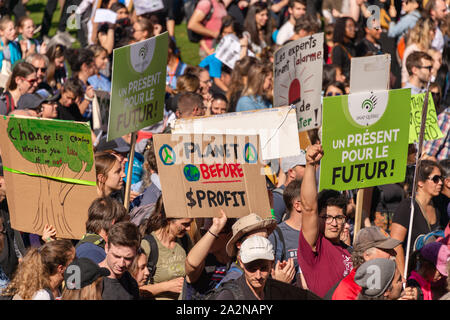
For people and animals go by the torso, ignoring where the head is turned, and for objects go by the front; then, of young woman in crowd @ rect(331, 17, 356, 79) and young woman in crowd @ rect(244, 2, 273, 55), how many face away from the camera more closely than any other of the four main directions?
0

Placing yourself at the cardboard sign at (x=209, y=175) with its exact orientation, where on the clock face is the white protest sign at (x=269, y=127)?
The white protest sign is roughly at 7 o'clock from the cardboard sign.

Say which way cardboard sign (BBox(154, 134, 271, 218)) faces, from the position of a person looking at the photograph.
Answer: facing the viewer

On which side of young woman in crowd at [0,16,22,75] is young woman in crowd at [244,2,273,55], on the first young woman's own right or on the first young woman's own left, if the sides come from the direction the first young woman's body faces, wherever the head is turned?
on the first young woman's own left

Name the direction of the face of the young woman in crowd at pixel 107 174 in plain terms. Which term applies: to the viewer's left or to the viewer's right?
to the viewer's right

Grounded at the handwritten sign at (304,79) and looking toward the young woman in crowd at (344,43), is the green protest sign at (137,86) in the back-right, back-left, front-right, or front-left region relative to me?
back-left

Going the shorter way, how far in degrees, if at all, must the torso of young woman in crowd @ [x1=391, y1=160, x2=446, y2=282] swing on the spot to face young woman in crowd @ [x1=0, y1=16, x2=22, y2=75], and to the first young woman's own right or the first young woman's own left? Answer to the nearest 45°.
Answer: approximately 180°

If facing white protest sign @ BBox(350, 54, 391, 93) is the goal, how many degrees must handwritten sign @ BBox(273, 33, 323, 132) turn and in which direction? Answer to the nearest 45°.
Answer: approximately 90° to its left

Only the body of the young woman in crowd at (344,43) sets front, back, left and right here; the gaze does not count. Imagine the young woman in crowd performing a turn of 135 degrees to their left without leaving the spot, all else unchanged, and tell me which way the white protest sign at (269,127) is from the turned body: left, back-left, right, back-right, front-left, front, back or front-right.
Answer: back

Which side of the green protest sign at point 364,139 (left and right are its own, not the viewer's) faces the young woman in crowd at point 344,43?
back
